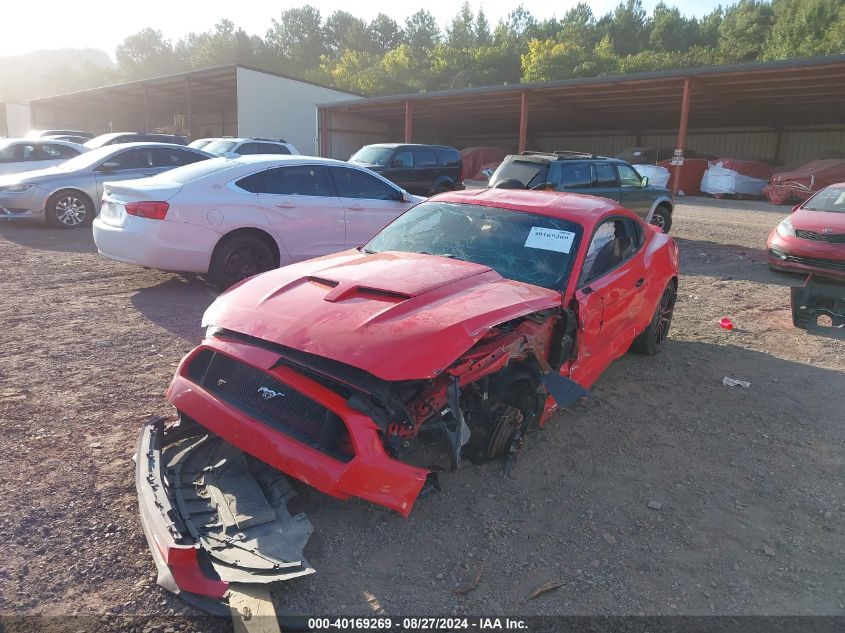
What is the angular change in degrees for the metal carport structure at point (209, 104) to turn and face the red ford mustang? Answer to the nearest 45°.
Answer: approximately 45° to its left

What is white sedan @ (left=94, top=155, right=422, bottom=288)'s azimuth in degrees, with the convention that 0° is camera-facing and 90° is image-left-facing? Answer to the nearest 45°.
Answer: approximately 225°

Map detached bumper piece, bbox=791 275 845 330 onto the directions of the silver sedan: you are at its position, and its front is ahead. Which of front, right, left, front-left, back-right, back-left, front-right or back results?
left

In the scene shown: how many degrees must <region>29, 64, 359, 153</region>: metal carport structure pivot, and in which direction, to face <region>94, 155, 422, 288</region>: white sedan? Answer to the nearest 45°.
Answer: approximately 45° to its left

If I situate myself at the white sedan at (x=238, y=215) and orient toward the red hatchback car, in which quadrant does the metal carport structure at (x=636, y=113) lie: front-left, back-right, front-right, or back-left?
front-left

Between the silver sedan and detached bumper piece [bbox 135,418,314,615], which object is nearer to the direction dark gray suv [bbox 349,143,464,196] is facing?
the silver sedan

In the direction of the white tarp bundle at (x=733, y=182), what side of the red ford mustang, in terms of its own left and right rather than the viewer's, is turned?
back

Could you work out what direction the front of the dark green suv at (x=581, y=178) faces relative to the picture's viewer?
facing away from the viewer and to the right of the viewer
